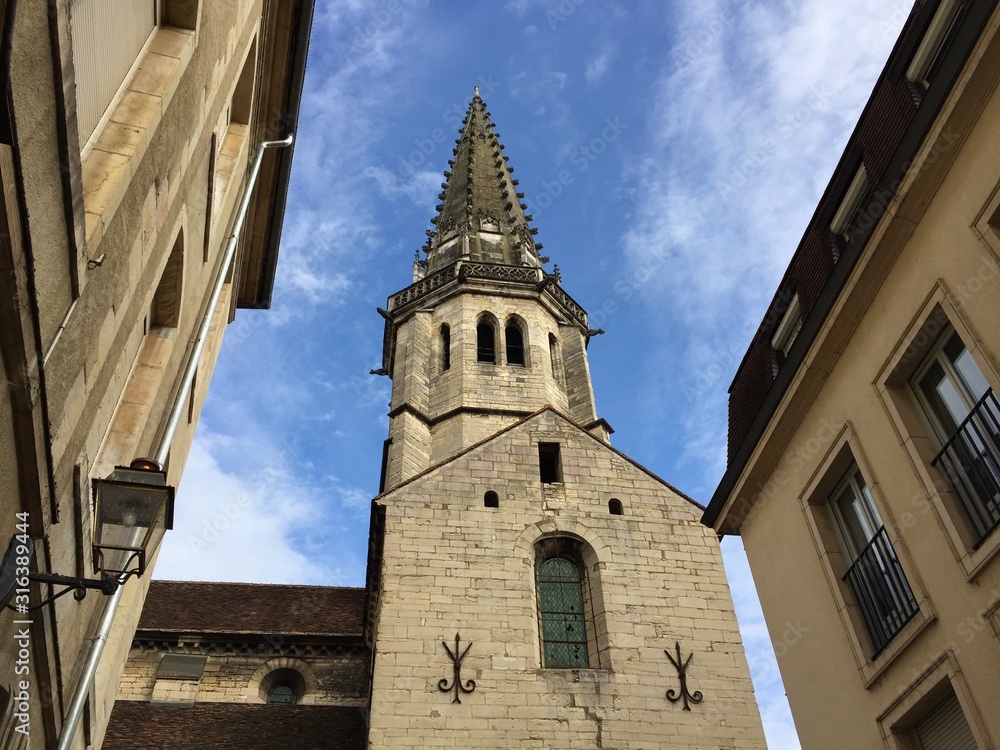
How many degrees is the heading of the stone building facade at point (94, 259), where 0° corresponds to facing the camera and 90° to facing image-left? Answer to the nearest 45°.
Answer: approximately 315°

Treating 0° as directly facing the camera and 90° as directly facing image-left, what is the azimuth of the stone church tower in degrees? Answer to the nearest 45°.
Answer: approximately 0°

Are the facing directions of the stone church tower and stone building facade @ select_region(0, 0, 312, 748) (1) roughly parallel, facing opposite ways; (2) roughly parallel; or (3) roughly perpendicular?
roughly perpendicular

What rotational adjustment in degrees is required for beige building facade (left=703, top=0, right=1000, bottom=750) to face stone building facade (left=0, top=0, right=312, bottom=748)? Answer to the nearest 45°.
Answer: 0° — it already faces it

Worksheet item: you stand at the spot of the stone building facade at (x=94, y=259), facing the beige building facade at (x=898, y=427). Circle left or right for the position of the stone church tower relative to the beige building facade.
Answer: left

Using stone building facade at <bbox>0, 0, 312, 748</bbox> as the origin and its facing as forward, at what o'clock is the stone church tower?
The stone church tower is roughly at 9 o'clock from the stone building facade.

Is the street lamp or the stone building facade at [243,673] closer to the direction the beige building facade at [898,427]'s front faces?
the street lamp

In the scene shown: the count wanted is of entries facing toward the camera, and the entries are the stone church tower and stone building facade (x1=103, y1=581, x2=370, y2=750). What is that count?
2

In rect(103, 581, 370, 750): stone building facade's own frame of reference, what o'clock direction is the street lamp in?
The street lamp is roughly at 12 o'clock from the stone building facade.

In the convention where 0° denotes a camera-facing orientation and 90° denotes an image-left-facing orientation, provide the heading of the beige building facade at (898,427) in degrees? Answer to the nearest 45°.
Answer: approximately 45°

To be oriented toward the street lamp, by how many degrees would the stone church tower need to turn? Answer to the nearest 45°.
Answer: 0° — it already faces it

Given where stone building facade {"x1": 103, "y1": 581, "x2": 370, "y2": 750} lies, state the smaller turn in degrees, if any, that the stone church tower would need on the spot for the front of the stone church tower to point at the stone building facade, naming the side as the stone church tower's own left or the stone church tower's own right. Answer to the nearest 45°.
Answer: approximately 135° to the stone church tower's own right

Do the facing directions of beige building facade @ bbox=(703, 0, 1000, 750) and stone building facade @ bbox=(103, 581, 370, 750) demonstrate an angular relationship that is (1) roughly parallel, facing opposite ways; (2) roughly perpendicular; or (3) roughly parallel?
roughly perpendicular

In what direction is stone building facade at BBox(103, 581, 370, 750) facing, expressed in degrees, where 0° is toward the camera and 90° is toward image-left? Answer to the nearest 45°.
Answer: approximately 0°
